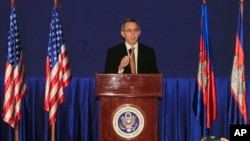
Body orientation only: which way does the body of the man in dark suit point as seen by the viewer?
toward the camera

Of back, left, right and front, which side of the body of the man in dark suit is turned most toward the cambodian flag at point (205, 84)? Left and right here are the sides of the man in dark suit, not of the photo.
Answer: left

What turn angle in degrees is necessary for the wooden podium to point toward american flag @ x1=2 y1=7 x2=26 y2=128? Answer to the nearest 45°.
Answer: approximately 135° to its right

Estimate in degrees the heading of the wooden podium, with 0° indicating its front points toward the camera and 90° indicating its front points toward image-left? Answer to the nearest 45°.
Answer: approximately 0°

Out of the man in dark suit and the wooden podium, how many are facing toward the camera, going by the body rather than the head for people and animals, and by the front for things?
2

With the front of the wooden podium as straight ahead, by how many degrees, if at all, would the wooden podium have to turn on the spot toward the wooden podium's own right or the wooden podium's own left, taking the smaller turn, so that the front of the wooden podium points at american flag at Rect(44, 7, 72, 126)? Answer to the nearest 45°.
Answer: approximately 135° to the wooden podium's own right

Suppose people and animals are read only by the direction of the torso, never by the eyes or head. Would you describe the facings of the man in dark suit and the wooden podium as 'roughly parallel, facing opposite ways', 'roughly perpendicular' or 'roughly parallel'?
roughly parallel

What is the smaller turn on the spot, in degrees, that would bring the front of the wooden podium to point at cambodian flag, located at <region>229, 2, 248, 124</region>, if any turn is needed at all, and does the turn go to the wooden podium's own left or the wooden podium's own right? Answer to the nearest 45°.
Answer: approximately 135° to the wooden podium's own left
